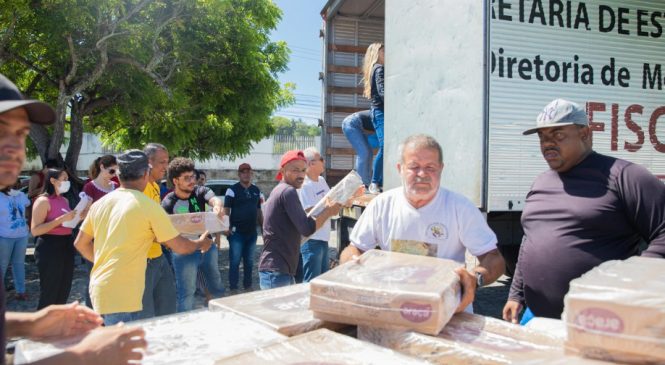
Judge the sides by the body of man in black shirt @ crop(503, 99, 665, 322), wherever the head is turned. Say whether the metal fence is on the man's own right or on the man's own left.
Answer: on the man's own right

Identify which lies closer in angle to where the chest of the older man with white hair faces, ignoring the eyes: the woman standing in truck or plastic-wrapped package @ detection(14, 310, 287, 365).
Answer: the plastic-wrapped package

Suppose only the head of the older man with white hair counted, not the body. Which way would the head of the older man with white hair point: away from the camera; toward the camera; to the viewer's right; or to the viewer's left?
toward the camera

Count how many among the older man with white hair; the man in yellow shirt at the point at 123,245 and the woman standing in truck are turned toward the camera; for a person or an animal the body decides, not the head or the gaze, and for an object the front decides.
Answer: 1

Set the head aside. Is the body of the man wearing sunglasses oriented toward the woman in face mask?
no

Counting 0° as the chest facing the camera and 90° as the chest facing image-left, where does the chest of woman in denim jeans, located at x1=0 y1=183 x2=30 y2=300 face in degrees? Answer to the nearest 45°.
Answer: approximately 0°

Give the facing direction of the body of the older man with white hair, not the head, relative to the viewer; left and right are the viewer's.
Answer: facing the viewer

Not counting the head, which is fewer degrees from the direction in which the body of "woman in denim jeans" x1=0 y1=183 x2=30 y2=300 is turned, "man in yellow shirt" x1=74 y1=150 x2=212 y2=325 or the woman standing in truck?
the man in yellow shirt

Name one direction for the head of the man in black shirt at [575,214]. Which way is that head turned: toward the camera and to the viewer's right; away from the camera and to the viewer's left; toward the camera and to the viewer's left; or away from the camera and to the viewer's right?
toward the camera and to the viewer's left

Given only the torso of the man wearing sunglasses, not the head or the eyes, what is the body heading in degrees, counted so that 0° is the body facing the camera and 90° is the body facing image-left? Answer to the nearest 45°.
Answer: approximately 315°

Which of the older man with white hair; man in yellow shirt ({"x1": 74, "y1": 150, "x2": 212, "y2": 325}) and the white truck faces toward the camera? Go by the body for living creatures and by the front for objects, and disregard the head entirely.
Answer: the older man with white hair

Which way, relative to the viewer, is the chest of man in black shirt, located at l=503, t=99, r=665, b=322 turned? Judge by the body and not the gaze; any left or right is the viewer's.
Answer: facing the viewer and to the left of the viewer

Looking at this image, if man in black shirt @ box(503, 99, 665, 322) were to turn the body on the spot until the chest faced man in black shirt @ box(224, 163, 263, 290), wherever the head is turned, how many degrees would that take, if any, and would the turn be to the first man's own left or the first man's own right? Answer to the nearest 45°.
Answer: approximately 90° to the first man's own right

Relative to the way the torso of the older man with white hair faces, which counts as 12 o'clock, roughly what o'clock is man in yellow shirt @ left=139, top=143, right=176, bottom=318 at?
The man in yellow shirt is roughly at 4 o'clock from the older man with white hair.

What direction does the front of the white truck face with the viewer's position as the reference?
facing away from the viewer and to the right of the viewer
